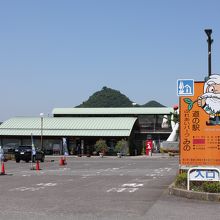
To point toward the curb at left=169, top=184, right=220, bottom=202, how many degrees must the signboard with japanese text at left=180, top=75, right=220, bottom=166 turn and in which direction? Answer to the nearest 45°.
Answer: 0° — it already faces it

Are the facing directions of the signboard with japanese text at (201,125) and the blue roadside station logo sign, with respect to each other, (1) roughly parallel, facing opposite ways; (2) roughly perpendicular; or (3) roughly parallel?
roughly parallel

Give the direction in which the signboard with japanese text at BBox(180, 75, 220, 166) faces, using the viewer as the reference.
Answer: facing the viewer

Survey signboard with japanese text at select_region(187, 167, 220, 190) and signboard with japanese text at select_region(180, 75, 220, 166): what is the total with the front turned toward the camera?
2

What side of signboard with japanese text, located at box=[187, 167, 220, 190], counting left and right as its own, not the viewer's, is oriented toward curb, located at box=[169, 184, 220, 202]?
front

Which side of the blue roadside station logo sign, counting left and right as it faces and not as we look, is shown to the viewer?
front

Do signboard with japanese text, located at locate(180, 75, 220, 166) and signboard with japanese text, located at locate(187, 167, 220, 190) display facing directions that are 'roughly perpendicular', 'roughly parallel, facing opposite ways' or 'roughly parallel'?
roughly parallel
